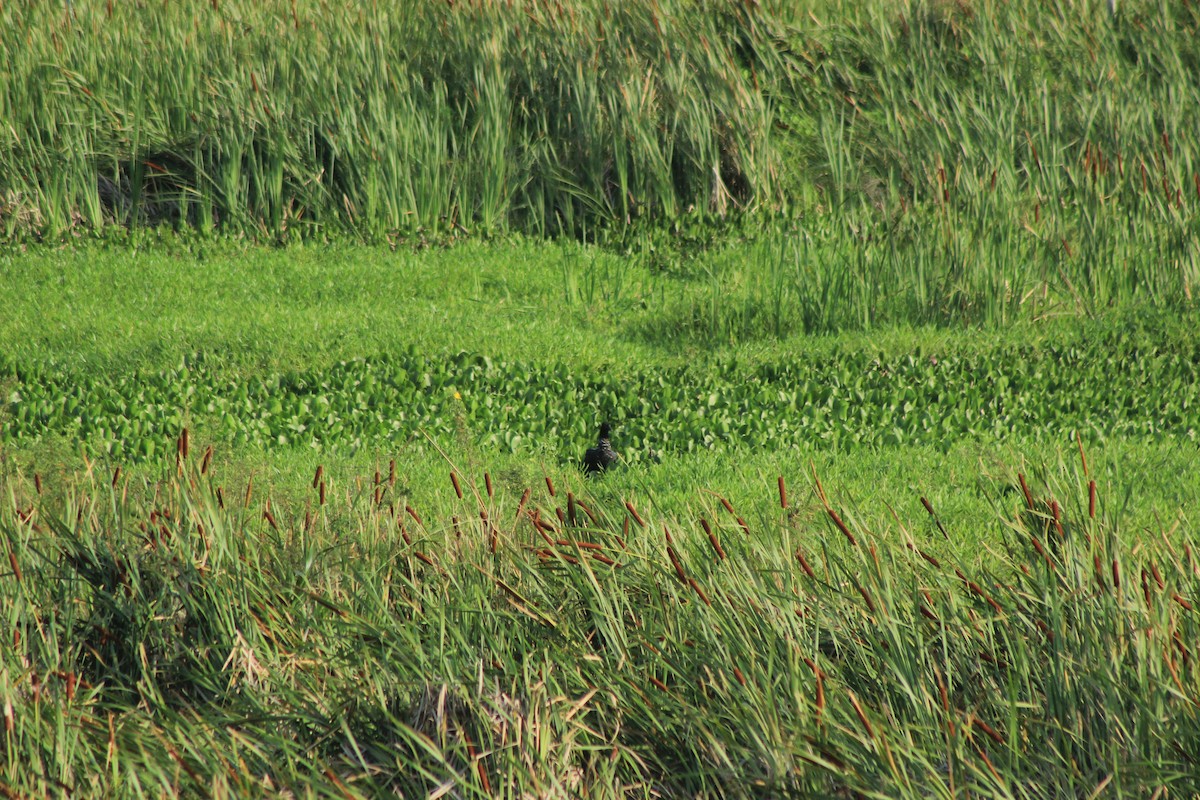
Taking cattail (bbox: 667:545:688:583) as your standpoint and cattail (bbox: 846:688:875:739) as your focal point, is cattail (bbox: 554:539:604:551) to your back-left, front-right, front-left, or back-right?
back-right

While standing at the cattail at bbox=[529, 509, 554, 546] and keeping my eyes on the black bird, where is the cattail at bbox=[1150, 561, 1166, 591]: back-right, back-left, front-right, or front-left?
back-right

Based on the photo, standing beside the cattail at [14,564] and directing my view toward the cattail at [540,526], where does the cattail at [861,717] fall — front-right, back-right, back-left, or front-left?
front-right
